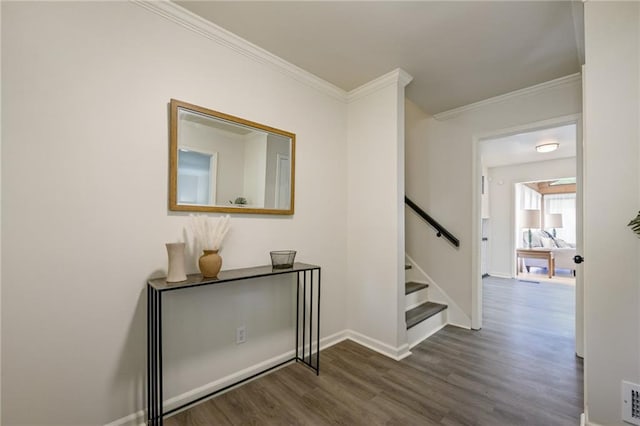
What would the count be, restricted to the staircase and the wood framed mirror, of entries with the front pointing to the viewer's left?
0

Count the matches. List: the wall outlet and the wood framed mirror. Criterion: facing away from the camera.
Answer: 0

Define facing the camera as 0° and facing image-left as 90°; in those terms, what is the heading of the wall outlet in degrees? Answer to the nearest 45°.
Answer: approximately 315°

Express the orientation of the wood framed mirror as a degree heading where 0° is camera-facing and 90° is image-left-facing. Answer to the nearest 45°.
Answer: approximately 315°

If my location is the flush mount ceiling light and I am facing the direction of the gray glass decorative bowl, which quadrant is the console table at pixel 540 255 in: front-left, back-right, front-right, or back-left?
back-right

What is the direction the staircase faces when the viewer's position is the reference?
facing the viewer and to the right of the viewer

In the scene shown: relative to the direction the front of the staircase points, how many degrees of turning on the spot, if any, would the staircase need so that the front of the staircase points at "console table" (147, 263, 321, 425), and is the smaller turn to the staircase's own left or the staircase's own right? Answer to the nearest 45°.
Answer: approximately 90° to the staircase's own right

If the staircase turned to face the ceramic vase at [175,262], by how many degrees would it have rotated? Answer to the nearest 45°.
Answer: approximately 90° to its right
